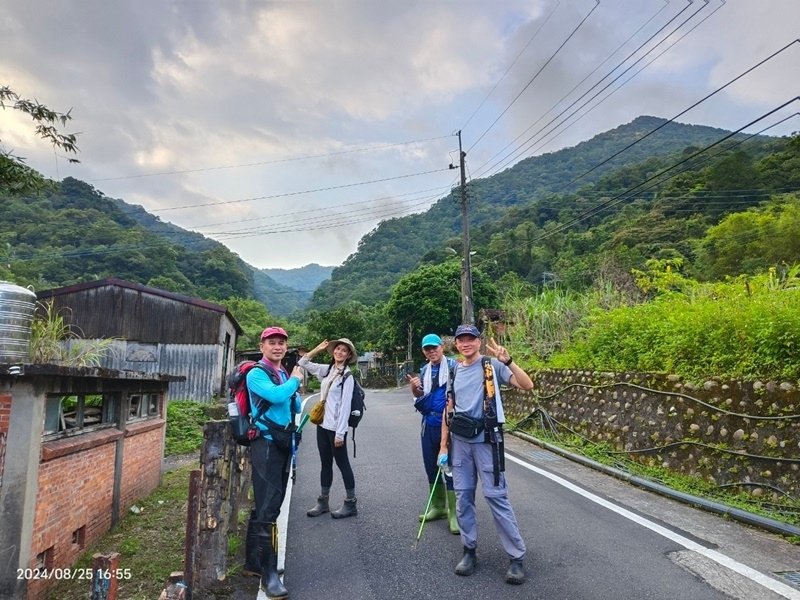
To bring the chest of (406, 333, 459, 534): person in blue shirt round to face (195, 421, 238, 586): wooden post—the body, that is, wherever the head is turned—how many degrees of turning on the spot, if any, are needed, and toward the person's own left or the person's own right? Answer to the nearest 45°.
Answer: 0° — they already face it

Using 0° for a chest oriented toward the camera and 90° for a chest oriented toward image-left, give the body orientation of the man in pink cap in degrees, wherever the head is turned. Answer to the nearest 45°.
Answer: approximately 315°

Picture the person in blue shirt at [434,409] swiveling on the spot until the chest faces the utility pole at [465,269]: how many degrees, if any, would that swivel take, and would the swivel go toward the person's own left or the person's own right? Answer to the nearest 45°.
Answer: approximately 135° to the person's own right

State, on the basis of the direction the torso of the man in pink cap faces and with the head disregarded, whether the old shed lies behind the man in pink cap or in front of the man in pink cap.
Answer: behind

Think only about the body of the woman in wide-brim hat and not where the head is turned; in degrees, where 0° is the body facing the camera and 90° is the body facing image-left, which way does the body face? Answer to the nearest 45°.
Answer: approximately 45°

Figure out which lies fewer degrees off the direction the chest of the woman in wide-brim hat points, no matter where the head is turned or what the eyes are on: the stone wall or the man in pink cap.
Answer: the man in pink cap

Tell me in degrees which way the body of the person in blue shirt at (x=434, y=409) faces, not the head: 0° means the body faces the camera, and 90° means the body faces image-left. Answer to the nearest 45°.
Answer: approximately 45°
